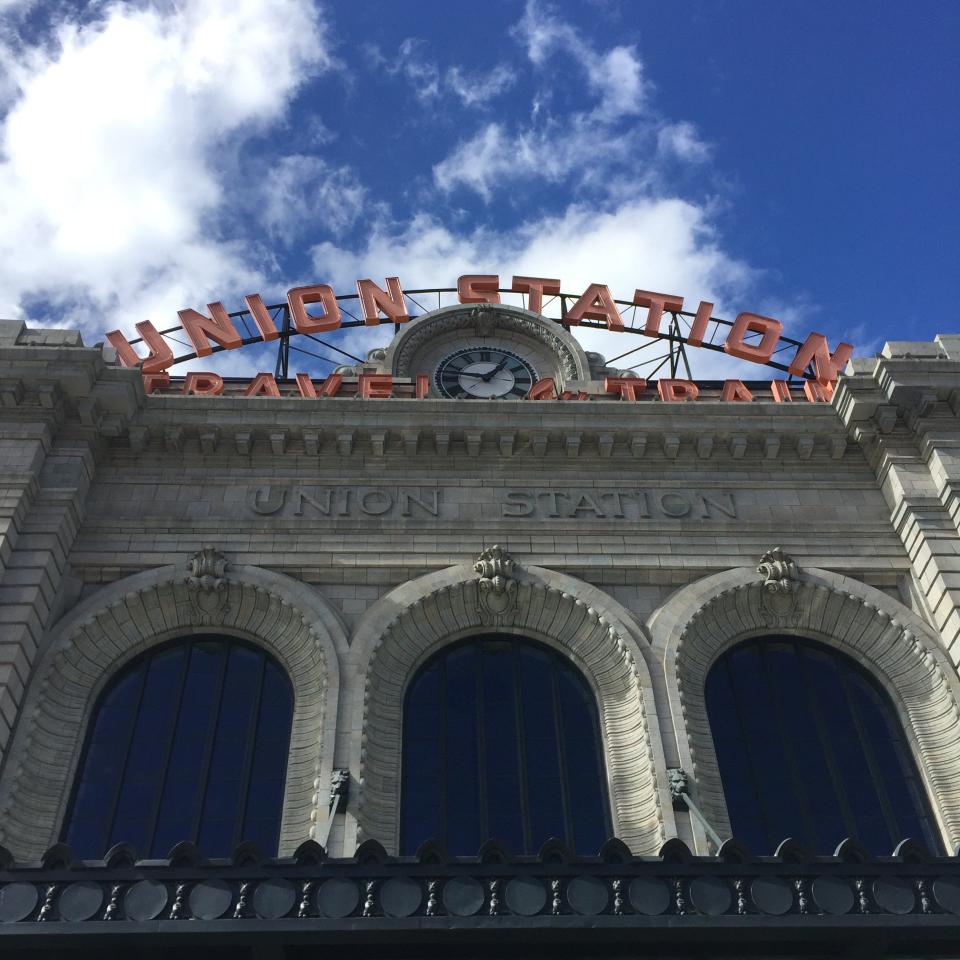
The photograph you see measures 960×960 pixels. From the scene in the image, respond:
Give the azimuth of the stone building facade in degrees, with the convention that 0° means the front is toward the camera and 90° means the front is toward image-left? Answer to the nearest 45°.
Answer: approximately 0°
